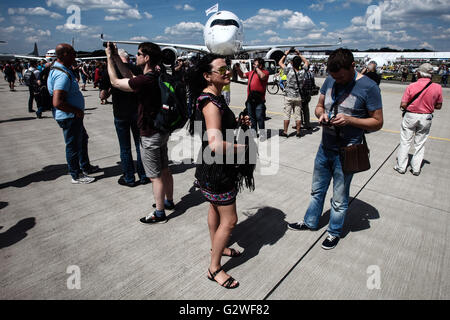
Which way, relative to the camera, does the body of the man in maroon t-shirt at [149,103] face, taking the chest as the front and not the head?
to the viewer's left

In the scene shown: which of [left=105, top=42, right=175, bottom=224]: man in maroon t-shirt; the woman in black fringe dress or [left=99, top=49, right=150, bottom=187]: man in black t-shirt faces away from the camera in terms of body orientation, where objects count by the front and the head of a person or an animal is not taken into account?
[left=99, top=49, right=150, bottom=187]: man in black t-shirt

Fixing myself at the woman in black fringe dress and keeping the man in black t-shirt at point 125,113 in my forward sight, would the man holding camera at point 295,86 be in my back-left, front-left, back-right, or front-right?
front-right

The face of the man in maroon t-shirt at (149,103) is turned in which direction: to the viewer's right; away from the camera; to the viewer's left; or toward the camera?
to the viewer's left

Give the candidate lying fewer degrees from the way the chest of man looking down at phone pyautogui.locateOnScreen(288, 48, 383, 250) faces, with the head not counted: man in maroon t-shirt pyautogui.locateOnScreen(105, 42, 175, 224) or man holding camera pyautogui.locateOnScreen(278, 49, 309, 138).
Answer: the man in maroon t-shirt

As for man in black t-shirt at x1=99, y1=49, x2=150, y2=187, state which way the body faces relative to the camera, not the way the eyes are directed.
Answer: away from the camera

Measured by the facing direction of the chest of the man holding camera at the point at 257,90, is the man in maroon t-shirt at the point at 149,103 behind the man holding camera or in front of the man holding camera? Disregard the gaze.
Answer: in front

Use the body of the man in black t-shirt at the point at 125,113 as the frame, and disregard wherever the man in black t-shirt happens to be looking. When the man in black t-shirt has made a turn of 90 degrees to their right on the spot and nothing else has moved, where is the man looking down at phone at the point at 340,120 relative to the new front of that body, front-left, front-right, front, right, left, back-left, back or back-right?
front-right

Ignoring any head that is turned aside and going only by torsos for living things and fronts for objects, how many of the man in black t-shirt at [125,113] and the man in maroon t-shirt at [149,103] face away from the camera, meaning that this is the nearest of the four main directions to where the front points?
1

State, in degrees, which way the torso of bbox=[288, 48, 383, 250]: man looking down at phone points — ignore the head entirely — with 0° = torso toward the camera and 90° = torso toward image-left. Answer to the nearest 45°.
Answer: approximately 45°

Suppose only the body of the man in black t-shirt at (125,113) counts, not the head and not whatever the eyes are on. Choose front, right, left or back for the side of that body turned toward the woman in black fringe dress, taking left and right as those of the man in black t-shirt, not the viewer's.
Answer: back
